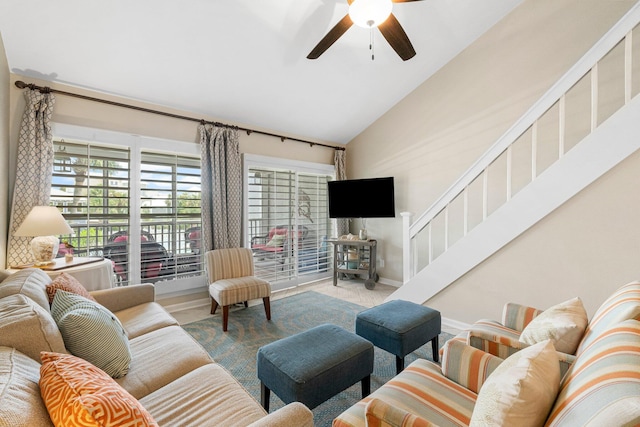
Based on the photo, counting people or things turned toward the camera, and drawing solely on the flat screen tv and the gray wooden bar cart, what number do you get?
2

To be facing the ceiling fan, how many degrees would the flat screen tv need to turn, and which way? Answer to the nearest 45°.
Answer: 0° — it already faces it

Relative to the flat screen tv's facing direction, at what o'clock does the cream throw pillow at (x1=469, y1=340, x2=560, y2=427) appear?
The cream throw pillow is roughly at 12 o'clock from the flat screen tv.

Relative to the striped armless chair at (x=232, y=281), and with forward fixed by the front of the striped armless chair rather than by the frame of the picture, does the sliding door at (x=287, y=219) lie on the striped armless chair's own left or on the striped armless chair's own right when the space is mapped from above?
on the striped armless chair's own left

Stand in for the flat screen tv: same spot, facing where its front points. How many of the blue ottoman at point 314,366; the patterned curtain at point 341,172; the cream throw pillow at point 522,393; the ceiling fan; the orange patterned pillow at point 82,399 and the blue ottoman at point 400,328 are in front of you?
5

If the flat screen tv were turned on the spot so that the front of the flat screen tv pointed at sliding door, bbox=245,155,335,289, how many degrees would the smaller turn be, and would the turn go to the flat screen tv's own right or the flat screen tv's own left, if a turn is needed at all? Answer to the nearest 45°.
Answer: approximately 90° to the flat screen tv's own right

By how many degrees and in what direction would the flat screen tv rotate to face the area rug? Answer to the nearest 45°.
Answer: approximately 45° to its right

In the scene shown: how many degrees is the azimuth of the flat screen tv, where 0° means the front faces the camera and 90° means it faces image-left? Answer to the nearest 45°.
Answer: approximately 0°
